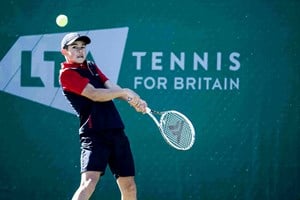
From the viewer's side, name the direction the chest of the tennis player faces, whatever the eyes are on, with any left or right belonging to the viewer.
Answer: facing the viewer and to the right of the viewer
